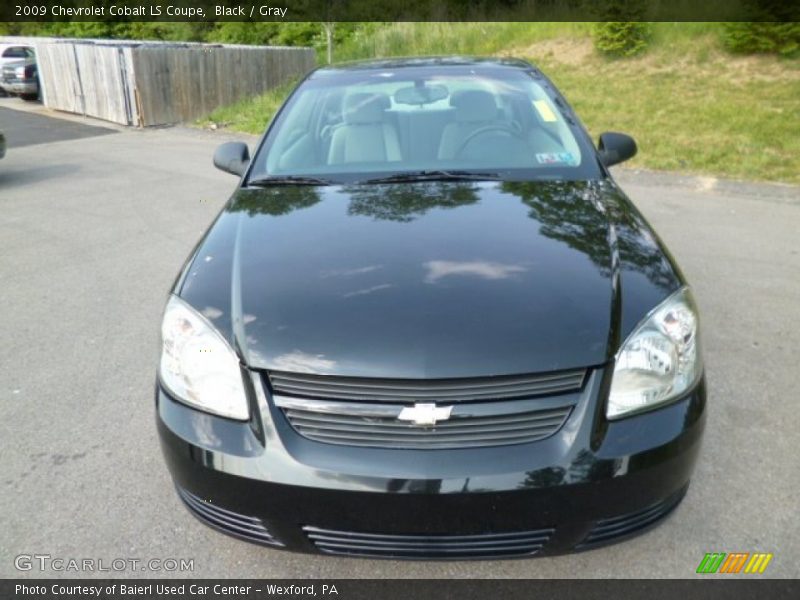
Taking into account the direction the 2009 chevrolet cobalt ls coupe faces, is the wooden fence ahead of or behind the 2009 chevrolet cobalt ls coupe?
behind

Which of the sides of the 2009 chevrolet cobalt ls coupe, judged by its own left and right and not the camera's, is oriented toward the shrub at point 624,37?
back

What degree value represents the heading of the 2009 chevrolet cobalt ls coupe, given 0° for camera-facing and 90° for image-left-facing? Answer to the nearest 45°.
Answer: approximately 0°
